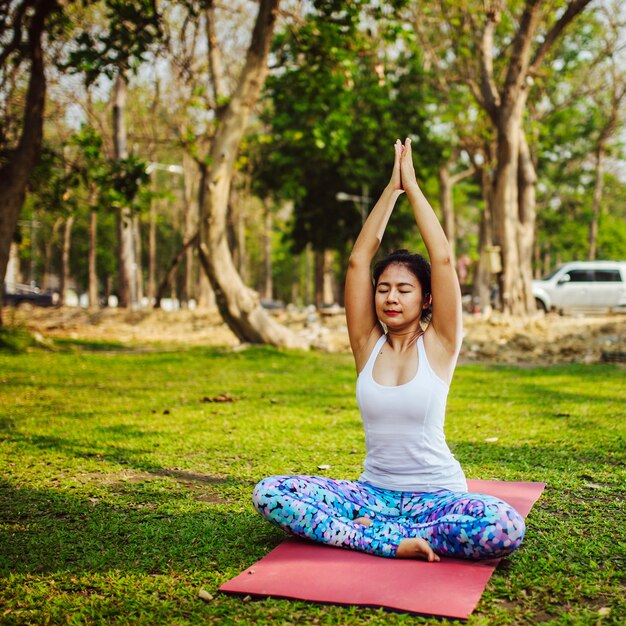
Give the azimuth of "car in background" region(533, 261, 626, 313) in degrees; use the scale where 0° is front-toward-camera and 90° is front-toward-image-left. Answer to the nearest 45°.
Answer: approximately 90°

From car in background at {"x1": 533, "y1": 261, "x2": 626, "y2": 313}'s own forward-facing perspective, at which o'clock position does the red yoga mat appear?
The red yoga mat is roughly at 9 o'clock from the car in background.
